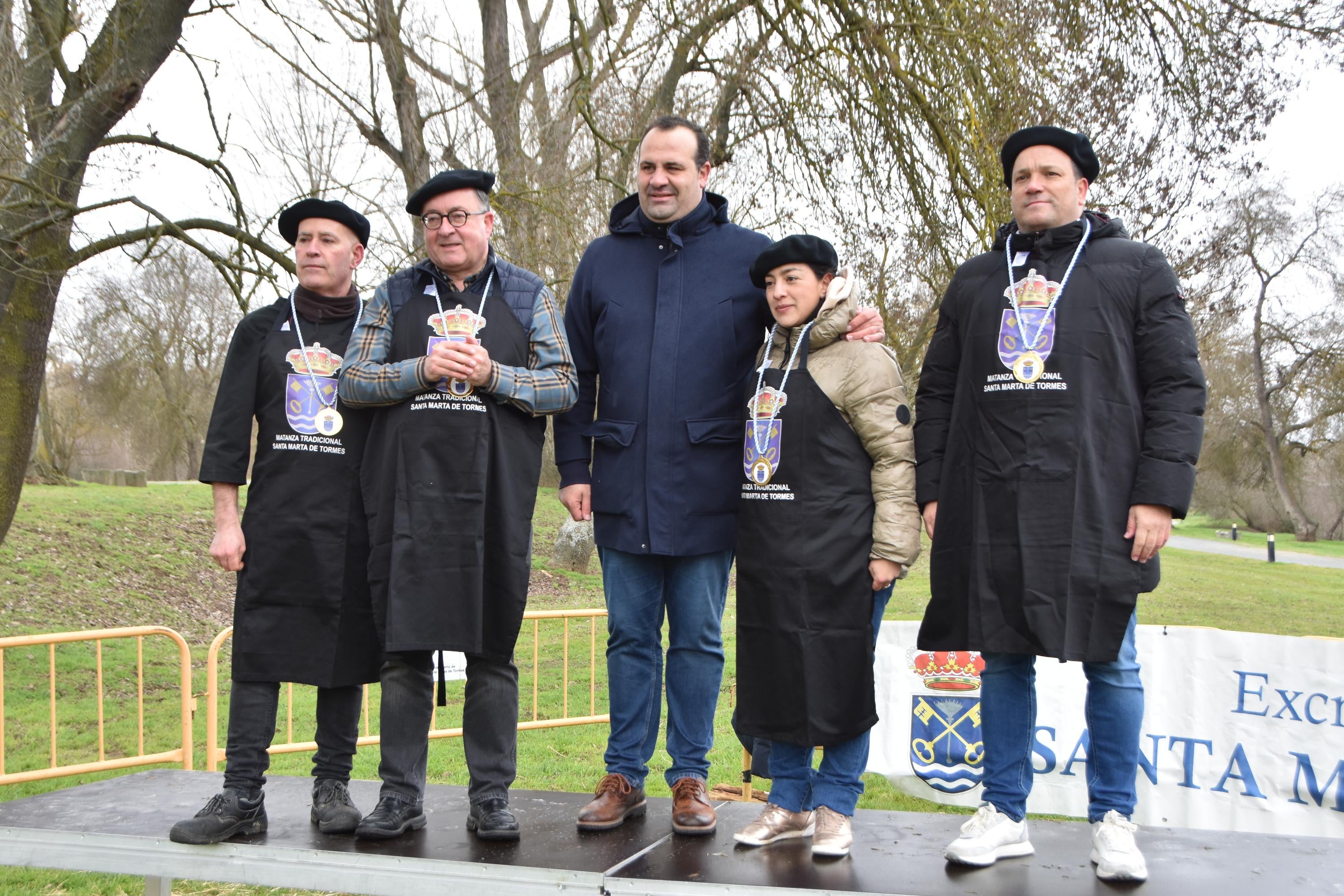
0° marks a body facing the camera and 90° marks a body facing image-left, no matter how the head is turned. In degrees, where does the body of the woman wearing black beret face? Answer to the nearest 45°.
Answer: approximately 45°

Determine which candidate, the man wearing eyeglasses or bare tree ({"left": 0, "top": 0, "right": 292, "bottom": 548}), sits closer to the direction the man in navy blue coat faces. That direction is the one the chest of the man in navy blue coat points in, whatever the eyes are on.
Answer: the man wearing eyeglasses

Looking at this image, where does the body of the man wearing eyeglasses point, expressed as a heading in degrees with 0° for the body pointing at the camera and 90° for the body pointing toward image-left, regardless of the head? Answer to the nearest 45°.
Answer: approximately 0°

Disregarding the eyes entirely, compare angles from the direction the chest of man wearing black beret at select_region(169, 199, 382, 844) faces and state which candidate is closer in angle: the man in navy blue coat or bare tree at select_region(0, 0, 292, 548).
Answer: the man in navy blue coat

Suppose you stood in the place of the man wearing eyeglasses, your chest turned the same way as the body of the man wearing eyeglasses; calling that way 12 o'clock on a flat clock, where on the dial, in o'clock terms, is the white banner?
The white banner is roughly at 8 o'clock from the man wearing eyeglasses.

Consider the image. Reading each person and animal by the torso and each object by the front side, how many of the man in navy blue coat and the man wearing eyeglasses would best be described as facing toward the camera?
2

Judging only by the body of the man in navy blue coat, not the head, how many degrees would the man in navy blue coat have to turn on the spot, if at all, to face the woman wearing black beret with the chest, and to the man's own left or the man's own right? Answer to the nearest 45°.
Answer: approximately 45° to the man's own left

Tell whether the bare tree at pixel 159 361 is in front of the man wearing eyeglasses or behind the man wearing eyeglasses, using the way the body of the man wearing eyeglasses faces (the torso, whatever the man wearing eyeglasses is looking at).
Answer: behind
